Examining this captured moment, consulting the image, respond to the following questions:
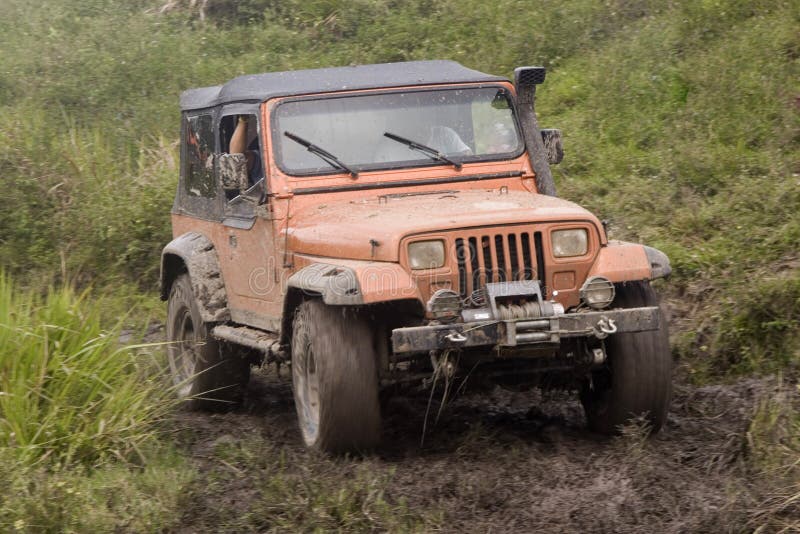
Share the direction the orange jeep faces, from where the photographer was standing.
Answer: facing the viewer and to the right of the viewer

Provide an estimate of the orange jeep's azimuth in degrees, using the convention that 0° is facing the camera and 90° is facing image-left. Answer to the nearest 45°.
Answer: approximately 315°
